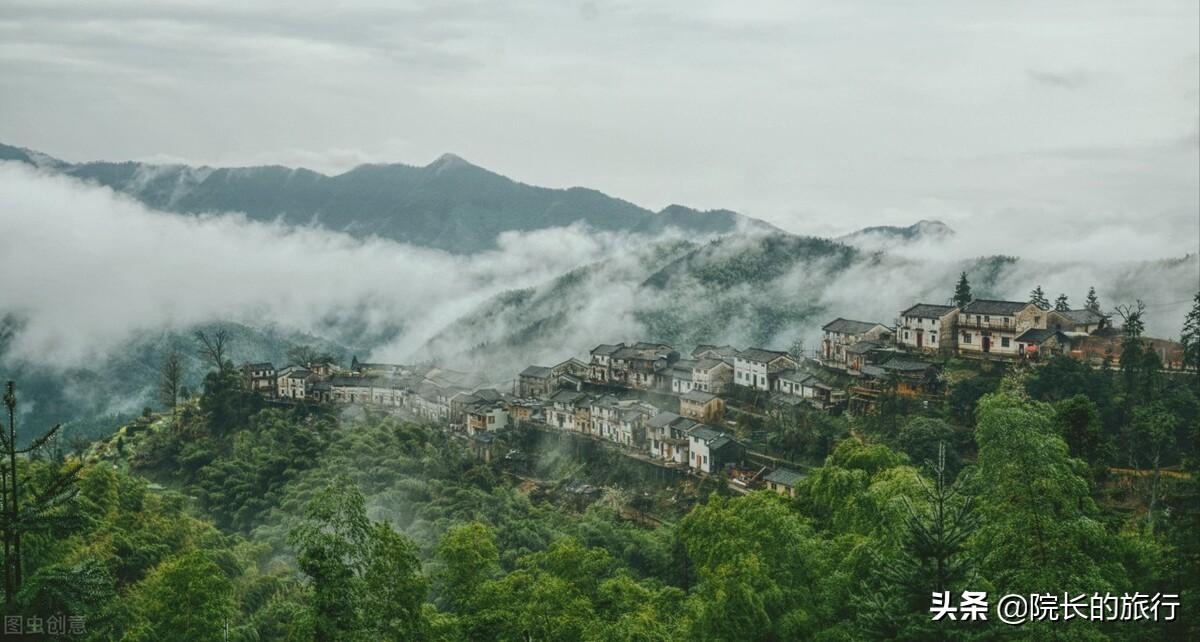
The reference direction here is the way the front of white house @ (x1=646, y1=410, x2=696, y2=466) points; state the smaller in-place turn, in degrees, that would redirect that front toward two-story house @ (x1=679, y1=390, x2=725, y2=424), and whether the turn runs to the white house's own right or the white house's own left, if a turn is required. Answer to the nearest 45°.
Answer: approximately 180°

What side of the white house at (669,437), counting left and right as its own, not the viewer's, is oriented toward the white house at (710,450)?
left

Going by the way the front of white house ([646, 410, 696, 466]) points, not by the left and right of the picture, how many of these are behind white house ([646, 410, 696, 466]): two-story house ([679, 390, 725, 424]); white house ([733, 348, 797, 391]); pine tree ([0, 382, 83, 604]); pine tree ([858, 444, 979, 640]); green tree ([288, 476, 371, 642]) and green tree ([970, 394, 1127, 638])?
2

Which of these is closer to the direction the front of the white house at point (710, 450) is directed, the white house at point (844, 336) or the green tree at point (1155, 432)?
the green tree

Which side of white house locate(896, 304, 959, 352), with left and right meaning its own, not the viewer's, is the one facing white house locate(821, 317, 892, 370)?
right
